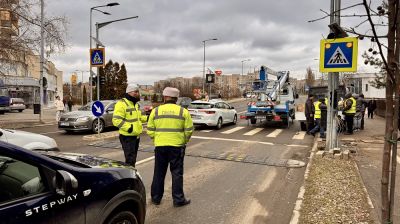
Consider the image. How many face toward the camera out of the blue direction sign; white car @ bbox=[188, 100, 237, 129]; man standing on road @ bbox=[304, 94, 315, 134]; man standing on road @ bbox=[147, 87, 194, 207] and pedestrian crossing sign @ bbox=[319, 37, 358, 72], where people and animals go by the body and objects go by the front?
2

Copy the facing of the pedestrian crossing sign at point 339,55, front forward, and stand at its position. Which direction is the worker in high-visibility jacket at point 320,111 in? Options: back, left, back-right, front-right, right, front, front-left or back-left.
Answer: back

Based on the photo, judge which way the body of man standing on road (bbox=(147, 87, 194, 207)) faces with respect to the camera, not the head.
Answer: away from the camera

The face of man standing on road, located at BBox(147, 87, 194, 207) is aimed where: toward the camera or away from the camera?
away from the camera

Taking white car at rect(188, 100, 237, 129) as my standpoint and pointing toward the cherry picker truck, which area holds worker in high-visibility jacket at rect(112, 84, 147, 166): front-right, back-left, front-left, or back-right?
back-right

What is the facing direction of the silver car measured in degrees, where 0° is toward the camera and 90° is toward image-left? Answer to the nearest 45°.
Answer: approximately 45°

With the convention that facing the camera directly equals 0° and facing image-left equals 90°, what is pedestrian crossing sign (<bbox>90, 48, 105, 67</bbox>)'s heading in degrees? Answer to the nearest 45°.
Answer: approximately 0°

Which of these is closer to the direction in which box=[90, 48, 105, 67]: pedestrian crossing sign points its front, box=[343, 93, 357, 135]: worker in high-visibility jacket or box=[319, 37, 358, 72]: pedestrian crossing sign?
the pedestrian crossing sign
